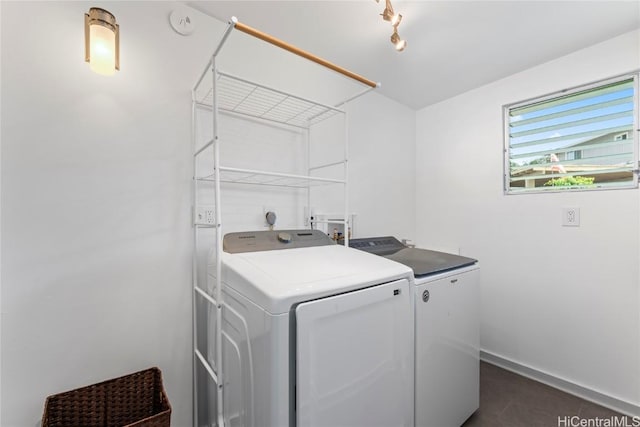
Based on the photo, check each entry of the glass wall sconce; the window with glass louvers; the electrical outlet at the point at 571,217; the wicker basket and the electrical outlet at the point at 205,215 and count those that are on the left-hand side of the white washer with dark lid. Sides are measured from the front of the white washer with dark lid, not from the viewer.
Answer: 2

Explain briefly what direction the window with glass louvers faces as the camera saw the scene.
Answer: facing the viewer and to the left of the viewer

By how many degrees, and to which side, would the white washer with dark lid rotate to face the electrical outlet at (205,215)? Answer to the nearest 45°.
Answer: approximately 135° to its right

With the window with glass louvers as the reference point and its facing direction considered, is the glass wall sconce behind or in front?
in front

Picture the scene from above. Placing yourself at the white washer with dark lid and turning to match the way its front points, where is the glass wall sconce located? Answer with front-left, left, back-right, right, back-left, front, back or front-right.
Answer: right

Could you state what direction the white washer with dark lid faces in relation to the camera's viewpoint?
facing the viewer and to the right of the viewer
